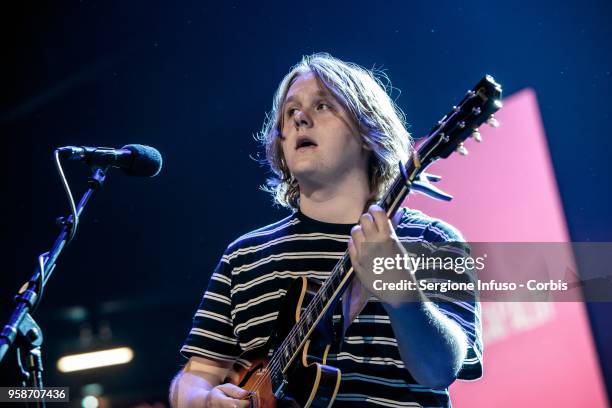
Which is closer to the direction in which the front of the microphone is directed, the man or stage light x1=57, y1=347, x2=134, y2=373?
the man

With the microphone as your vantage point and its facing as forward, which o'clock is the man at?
The man is roughly at 12 o'clock from the microphone.

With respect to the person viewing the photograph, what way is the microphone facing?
facing to the right of the viewer

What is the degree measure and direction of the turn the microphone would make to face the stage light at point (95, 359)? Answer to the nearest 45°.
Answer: approximately 90° to its left
